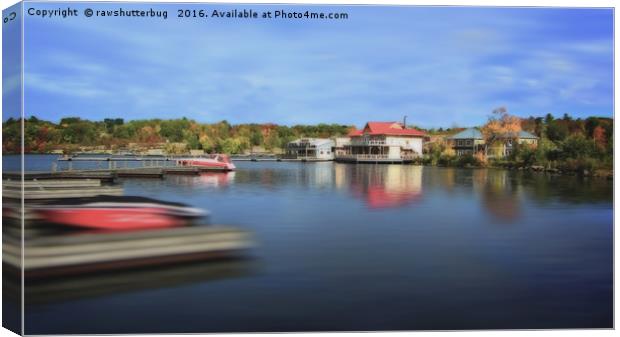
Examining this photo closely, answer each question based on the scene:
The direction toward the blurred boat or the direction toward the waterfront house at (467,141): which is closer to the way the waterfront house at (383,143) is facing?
the blurred boat

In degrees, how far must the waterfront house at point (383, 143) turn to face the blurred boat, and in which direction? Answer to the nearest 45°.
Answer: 0° — it already faces it

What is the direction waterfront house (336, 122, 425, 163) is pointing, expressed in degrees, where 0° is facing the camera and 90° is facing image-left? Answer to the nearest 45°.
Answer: approximately 45°

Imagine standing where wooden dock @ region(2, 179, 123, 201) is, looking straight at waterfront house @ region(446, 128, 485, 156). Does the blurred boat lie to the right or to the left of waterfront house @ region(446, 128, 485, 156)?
right

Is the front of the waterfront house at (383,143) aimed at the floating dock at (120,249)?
yes

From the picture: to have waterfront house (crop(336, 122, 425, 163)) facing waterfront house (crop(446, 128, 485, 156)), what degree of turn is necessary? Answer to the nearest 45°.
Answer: approximately 135° to its left

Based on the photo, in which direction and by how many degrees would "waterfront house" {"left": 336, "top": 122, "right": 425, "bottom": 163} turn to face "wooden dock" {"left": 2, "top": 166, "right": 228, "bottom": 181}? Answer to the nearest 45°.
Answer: approximately 45° to its right

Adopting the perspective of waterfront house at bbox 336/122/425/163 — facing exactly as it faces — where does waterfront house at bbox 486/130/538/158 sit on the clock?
waterfront house at bbox 486/130/538/158 is roughly at 8 o'clock from waterfront house at bbox 336/122/425/163.

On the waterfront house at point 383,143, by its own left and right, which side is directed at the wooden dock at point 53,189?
front

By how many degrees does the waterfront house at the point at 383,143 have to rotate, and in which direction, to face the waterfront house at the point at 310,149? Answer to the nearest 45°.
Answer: approximately 45° to its right
